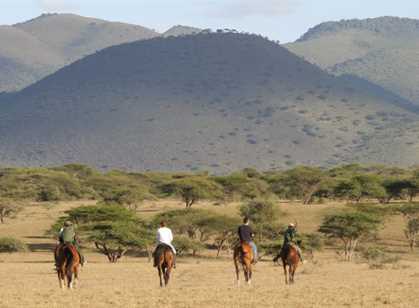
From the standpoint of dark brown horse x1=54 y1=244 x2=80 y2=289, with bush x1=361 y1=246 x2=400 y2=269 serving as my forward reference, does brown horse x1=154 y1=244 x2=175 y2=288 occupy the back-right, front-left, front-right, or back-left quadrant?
front-right

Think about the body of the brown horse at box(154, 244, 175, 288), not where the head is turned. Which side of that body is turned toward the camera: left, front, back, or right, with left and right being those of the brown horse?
back

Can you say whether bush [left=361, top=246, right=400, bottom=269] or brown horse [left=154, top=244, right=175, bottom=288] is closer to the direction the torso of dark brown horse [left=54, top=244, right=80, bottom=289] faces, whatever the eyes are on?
the bush

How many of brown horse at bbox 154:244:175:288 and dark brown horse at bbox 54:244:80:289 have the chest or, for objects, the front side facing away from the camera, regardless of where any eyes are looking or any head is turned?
2

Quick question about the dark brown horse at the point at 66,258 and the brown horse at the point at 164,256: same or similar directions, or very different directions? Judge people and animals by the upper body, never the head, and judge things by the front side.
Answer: same or similar directions

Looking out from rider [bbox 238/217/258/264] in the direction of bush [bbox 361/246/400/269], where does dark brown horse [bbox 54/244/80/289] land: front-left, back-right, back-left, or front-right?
back-left

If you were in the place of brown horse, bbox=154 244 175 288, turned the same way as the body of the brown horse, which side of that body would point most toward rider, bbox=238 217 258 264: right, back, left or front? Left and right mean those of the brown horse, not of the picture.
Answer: right

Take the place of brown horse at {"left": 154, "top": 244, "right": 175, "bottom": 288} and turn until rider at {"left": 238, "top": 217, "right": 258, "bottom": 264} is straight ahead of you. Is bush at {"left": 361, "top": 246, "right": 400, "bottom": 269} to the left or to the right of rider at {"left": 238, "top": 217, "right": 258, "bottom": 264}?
left

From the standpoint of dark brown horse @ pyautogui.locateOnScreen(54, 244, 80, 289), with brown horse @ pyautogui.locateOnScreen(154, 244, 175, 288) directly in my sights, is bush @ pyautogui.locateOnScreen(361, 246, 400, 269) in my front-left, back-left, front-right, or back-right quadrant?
front-left

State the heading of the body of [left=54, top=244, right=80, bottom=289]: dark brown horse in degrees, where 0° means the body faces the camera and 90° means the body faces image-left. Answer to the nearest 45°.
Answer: approximately 180°

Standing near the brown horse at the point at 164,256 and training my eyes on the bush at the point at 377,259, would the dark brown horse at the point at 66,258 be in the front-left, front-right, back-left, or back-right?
back-left

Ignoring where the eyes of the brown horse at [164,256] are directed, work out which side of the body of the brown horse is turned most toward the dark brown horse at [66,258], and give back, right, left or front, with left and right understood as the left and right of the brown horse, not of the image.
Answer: left

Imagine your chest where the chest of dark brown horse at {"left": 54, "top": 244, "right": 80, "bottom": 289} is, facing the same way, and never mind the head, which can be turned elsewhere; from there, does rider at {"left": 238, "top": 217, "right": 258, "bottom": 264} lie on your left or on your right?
on your right

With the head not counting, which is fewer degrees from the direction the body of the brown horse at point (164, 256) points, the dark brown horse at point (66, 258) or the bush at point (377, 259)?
the bush
